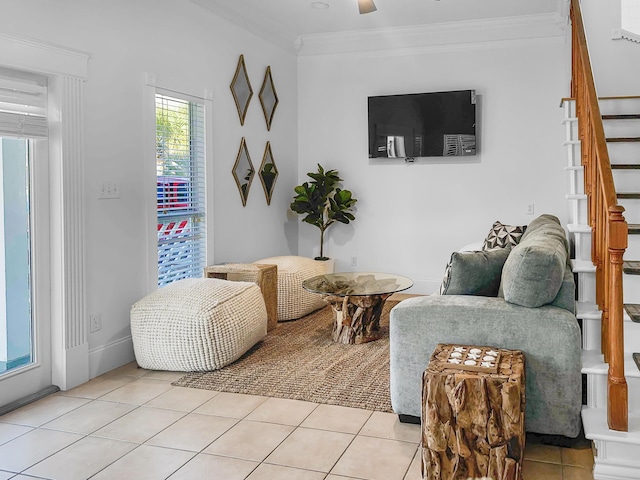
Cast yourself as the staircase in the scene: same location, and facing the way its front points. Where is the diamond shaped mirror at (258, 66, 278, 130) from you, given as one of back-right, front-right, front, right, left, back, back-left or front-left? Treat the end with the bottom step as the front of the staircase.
back-right

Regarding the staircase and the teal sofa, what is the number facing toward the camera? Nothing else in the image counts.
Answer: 1

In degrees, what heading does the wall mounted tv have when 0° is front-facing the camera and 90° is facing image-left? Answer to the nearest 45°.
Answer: approximately 0°

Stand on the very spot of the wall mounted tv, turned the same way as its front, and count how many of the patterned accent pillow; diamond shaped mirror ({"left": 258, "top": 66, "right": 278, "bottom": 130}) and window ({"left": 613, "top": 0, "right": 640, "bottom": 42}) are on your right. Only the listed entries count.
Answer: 1

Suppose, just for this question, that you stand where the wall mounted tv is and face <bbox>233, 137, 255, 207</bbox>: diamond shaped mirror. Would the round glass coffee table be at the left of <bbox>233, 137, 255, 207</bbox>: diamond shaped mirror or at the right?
left

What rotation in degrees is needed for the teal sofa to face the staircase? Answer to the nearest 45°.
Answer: approximately 135° to its right

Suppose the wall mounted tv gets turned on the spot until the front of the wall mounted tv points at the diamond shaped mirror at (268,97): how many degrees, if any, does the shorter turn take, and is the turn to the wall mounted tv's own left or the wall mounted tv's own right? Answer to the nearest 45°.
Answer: approximately 90° to the wall mounted tv's own right

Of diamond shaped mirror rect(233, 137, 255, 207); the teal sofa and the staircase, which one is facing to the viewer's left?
the teal sofa

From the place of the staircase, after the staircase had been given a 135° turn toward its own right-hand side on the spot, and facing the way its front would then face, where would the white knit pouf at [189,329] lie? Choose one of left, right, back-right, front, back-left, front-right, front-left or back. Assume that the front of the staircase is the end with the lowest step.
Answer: front-left

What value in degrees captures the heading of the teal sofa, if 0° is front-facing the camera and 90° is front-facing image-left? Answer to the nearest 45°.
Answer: approximately 90°
